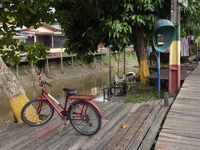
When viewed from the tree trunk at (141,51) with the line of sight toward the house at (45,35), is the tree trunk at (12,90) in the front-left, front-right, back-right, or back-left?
back-left

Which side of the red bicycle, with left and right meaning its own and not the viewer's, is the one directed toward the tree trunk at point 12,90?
front

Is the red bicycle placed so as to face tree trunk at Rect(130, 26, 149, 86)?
no

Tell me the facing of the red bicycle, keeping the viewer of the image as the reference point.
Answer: facing away from the viewer and to the left of the viewer

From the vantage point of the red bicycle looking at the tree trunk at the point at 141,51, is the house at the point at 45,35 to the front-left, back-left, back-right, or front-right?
front-left

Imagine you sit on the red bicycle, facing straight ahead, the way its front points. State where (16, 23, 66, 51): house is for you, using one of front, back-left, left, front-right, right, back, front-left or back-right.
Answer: front-right
